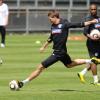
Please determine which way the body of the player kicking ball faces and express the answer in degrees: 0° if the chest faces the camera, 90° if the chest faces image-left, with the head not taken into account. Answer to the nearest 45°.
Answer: approximately 45°
